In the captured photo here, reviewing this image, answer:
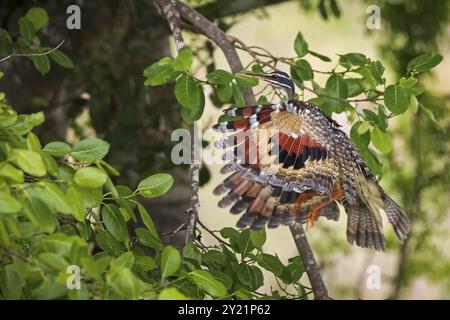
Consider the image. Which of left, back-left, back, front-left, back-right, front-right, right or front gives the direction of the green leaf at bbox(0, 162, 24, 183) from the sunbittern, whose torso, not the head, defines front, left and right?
front-left

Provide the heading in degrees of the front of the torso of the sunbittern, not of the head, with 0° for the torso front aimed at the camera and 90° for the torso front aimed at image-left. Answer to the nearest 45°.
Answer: approximately 90°

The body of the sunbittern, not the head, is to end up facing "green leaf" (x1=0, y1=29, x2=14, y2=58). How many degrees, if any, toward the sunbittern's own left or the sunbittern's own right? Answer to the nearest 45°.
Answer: approximately 45° to the sunbittern's own right

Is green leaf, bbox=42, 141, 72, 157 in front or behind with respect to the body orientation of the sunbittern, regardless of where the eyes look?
in front
